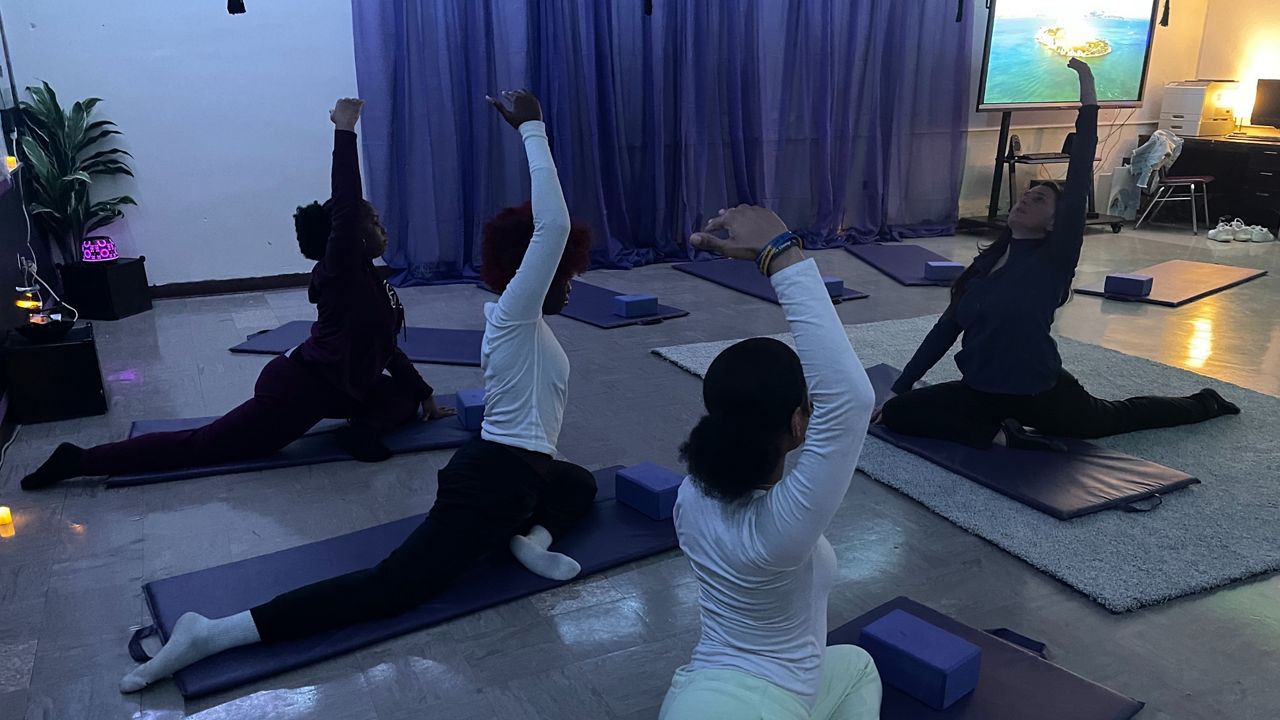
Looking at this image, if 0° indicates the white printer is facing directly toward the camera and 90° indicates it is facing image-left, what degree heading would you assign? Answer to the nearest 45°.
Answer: approximately 45°

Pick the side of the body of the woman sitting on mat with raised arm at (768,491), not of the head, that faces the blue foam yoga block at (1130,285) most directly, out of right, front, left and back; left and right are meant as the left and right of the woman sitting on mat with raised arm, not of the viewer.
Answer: front

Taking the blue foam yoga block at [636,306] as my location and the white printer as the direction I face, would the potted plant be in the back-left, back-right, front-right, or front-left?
back-left

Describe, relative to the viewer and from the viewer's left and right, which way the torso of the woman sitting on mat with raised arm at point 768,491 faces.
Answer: facing away from the viewer and to the right of the viewer

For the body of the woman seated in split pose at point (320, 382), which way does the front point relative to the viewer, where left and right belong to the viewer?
facing to the right of the viewer

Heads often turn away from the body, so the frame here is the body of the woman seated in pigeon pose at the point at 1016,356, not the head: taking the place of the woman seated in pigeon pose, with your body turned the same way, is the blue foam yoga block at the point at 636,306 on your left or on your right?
on your right

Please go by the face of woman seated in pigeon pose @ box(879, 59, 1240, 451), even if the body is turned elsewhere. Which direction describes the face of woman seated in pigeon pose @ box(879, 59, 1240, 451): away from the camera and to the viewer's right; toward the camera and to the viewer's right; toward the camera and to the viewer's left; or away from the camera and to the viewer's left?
toward the camera and to the viewer's left

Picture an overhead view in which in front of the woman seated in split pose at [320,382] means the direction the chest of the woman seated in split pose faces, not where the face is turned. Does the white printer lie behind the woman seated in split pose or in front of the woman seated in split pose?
in front

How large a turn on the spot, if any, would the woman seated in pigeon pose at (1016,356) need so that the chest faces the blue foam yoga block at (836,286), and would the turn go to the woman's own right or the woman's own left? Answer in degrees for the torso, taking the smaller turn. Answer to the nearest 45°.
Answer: approximately 90° to the woman's own right

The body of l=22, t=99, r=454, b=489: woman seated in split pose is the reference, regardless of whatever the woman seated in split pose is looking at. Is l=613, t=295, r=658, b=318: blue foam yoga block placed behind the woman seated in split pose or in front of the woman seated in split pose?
in front

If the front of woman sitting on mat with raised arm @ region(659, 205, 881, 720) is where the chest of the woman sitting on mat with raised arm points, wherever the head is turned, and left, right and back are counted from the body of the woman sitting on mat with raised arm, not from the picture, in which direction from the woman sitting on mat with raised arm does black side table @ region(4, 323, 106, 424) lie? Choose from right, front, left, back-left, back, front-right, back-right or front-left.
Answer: left

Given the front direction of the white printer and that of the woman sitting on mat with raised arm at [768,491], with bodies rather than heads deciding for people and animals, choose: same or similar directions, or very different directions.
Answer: very different directions

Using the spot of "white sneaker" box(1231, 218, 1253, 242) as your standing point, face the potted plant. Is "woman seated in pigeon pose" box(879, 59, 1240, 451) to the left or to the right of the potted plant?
left

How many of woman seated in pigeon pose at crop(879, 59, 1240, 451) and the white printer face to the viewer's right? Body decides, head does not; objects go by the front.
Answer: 0

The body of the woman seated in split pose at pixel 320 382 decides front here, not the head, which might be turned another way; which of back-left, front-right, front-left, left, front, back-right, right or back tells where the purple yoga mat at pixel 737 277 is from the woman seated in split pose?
front-left
